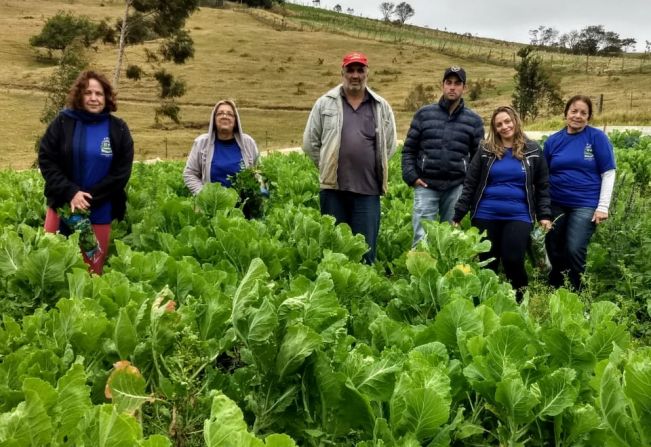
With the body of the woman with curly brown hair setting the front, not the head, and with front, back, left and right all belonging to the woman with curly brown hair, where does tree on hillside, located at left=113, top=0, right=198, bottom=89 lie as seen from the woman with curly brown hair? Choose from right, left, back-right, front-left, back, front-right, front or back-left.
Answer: back

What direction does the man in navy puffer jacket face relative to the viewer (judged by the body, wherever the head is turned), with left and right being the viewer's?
facing the viewer

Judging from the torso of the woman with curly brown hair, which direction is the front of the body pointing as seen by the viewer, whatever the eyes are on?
toward the camera

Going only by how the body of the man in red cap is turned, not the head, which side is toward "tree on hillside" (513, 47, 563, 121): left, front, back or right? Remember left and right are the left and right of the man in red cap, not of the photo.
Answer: back

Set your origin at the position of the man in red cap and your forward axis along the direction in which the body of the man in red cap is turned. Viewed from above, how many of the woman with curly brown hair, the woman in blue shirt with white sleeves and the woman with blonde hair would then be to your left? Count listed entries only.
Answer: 2

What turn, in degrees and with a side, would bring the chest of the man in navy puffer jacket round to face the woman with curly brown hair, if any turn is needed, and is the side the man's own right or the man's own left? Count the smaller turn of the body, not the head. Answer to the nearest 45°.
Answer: approximately 45° to the man's own right

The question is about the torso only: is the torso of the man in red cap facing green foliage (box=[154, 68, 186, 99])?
no

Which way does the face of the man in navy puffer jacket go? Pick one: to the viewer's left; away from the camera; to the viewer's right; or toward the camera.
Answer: toward the camera

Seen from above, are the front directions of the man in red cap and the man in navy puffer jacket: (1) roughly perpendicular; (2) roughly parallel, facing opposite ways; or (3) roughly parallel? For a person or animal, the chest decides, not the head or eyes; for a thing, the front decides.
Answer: roughly parallel

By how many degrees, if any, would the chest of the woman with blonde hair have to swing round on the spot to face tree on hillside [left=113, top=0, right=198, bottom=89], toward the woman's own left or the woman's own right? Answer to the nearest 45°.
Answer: approximately 135° to the woman's own right

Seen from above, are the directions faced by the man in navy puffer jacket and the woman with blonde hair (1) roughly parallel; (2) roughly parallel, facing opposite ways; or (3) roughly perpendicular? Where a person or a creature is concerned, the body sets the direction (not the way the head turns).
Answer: roughly parallel

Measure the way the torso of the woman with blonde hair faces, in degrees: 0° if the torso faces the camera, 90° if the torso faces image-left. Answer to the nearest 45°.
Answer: approximately 0°

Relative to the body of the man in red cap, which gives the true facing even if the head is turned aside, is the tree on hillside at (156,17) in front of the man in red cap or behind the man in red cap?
behind

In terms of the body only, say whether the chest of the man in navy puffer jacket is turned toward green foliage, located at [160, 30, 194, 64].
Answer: no

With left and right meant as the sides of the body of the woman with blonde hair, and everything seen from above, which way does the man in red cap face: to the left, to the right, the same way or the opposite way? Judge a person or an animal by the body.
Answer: the same way

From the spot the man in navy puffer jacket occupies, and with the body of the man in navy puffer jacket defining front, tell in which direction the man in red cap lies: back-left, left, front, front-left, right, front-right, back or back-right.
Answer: front-right

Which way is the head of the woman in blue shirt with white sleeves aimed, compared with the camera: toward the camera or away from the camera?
toward the camera

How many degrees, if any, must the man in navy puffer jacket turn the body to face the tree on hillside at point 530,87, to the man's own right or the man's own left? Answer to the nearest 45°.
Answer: approximately 180°
